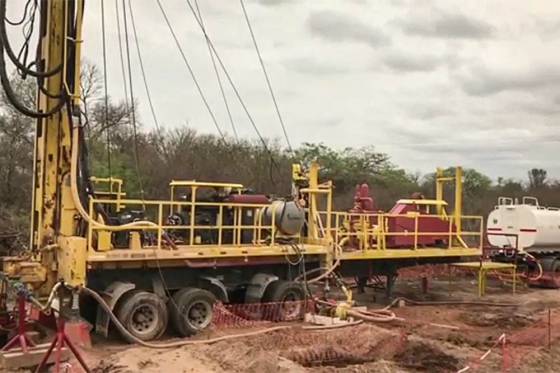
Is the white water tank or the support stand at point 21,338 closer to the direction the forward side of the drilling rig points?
the white water tank

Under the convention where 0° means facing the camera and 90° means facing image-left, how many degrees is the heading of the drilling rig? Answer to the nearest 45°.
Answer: approximately 225°

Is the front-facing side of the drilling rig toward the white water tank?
yes

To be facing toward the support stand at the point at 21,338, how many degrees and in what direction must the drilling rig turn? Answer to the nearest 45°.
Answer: approximately 180°
